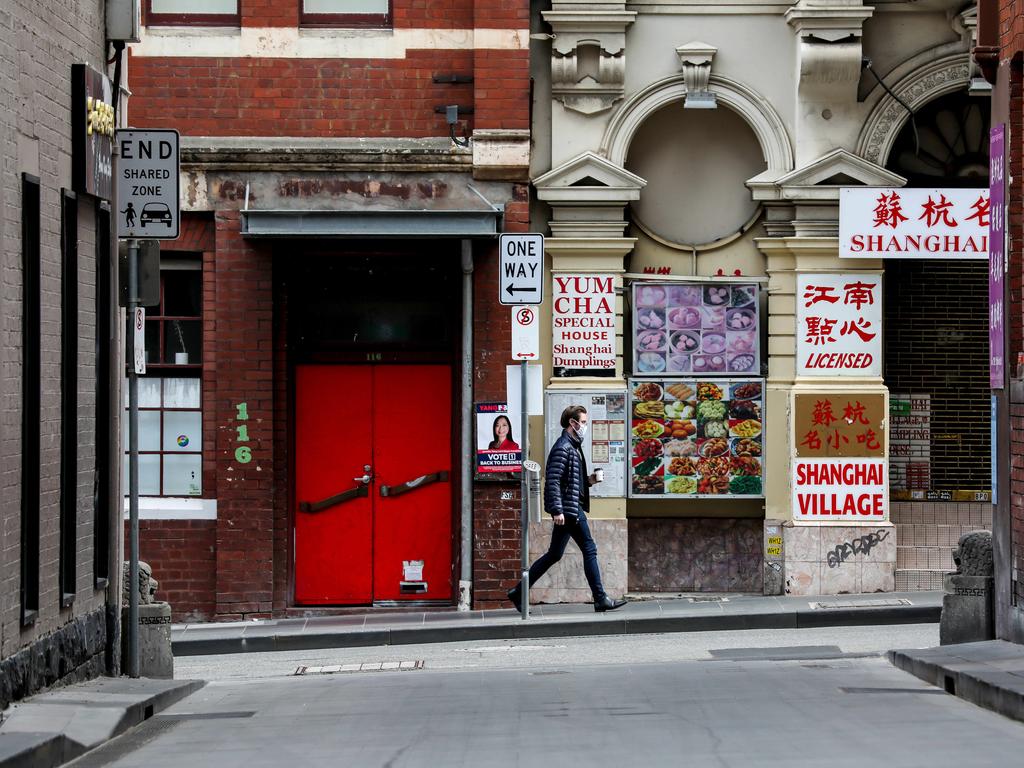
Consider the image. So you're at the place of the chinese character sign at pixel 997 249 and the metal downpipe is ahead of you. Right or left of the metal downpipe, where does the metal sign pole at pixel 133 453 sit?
left

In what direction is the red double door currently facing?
toward the camera

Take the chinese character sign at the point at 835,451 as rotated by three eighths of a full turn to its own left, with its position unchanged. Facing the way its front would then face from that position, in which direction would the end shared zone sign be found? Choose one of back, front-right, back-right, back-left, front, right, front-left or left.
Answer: back

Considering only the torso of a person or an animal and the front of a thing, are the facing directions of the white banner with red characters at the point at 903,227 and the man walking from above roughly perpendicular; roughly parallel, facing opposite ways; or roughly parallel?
roughly perpendicular

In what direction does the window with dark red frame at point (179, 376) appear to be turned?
toward the camera

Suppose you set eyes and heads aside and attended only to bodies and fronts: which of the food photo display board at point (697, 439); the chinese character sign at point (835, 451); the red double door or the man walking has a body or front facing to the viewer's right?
the man walking

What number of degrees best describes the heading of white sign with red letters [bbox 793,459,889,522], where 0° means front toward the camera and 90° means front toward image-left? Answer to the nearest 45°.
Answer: approximately 0°

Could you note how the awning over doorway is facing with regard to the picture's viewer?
facing the viewer

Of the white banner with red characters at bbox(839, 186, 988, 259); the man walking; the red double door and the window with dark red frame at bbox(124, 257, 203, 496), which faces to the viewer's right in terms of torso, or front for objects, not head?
the man walking

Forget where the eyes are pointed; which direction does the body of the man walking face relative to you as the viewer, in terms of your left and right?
facing to the right of the viewer

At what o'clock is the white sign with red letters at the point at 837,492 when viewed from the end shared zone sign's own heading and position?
The white sign with red letters is roughly at 8 o'clock from the end shared zone sign.

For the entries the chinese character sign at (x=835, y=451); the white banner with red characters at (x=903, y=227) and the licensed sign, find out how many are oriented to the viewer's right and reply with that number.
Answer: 0

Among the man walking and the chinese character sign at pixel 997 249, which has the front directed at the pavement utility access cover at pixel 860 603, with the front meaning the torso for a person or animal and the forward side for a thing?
the man walking
